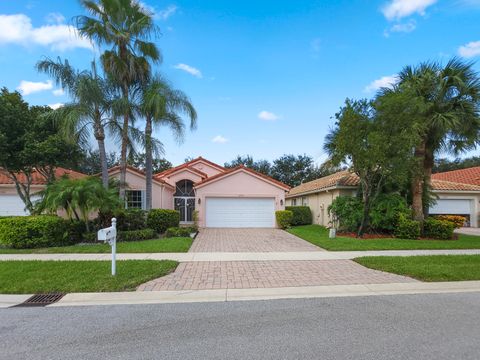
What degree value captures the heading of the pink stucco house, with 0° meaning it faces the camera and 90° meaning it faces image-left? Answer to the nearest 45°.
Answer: approximately 0°

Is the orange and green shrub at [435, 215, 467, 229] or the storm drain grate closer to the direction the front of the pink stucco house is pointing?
the storm drain grate

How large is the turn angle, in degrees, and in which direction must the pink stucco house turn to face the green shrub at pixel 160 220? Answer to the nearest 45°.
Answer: approximately 45° to its right

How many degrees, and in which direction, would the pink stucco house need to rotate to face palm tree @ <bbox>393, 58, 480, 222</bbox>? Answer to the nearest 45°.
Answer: approximately 45° to its left

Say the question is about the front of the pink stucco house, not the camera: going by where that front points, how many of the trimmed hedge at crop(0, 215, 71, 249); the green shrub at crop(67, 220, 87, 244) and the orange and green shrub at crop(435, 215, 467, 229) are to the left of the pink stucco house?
1

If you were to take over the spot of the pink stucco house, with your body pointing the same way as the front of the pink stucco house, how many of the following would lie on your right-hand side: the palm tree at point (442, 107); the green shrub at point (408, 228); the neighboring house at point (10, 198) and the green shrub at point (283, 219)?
1

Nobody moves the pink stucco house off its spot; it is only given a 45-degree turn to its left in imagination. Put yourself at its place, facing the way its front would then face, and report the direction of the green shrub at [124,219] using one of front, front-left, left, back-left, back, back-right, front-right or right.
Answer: right

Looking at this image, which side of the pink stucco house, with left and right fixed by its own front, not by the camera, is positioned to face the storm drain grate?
front

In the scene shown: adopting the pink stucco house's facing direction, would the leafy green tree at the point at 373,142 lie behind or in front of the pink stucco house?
in front

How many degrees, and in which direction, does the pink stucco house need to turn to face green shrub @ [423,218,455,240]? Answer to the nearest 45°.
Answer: approximately 45° to its left

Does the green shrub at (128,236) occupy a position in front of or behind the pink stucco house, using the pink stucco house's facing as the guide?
in front

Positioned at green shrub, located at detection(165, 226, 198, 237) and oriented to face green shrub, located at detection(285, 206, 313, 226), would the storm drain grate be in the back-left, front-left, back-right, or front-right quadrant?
back-right

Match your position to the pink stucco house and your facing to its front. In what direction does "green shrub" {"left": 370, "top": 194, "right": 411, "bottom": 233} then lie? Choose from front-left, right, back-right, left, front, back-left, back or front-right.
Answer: front-left

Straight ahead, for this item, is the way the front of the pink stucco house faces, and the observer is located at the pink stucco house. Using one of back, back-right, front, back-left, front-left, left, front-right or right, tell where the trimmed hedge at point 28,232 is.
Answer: front-right
